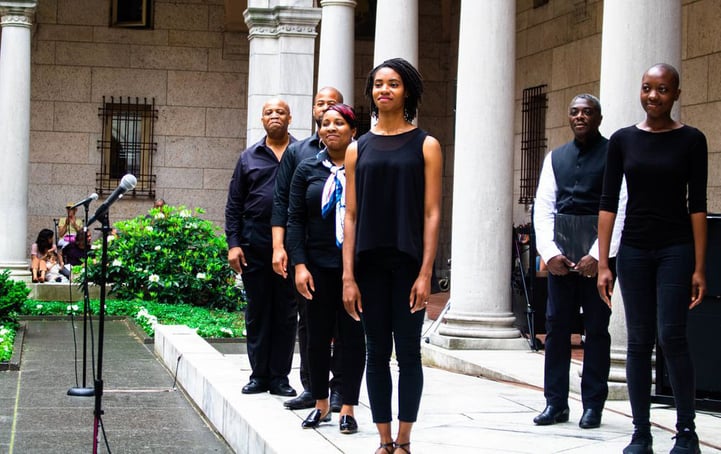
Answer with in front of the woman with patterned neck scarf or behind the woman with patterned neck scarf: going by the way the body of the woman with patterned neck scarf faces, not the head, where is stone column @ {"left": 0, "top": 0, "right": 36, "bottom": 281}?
behind

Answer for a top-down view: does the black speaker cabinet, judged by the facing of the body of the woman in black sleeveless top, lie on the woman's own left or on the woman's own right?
on the woman's own left

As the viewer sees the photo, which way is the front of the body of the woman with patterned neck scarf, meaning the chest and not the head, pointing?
toward the camera

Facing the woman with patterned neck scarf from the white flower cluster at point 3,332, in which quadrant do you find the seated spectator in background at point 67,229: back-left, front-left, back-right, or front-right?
back-left

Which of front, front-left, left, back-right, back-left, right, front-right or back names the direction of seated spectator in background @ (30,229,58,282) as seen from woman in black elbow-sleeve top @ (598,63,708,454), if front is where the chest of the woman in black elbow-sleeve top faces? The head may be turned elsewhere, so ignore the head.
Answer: back-right

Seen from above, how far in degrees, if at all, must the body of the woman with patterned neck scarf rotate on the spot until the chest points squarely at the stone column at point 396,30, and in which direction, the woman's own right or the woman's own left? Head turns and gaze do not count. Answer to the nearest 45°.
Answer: approximately 180°

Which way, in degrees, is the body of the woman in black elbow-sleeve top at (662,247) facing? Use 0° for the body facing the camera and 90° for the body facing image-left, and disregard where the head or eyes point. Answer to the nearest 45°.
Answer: approximately 0°

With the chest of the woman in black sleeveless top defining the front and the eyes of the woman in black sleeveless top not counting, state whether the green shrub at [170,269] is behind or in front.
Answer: behind

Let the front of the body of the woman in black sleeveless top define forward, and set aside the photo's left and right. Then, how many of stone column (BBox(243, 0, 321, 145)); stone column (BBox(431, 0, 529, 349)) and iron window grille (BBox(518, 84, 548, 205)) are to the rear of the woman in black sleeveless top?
3

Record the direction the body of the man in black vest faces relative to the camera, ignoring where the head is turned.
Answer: toward the camera
